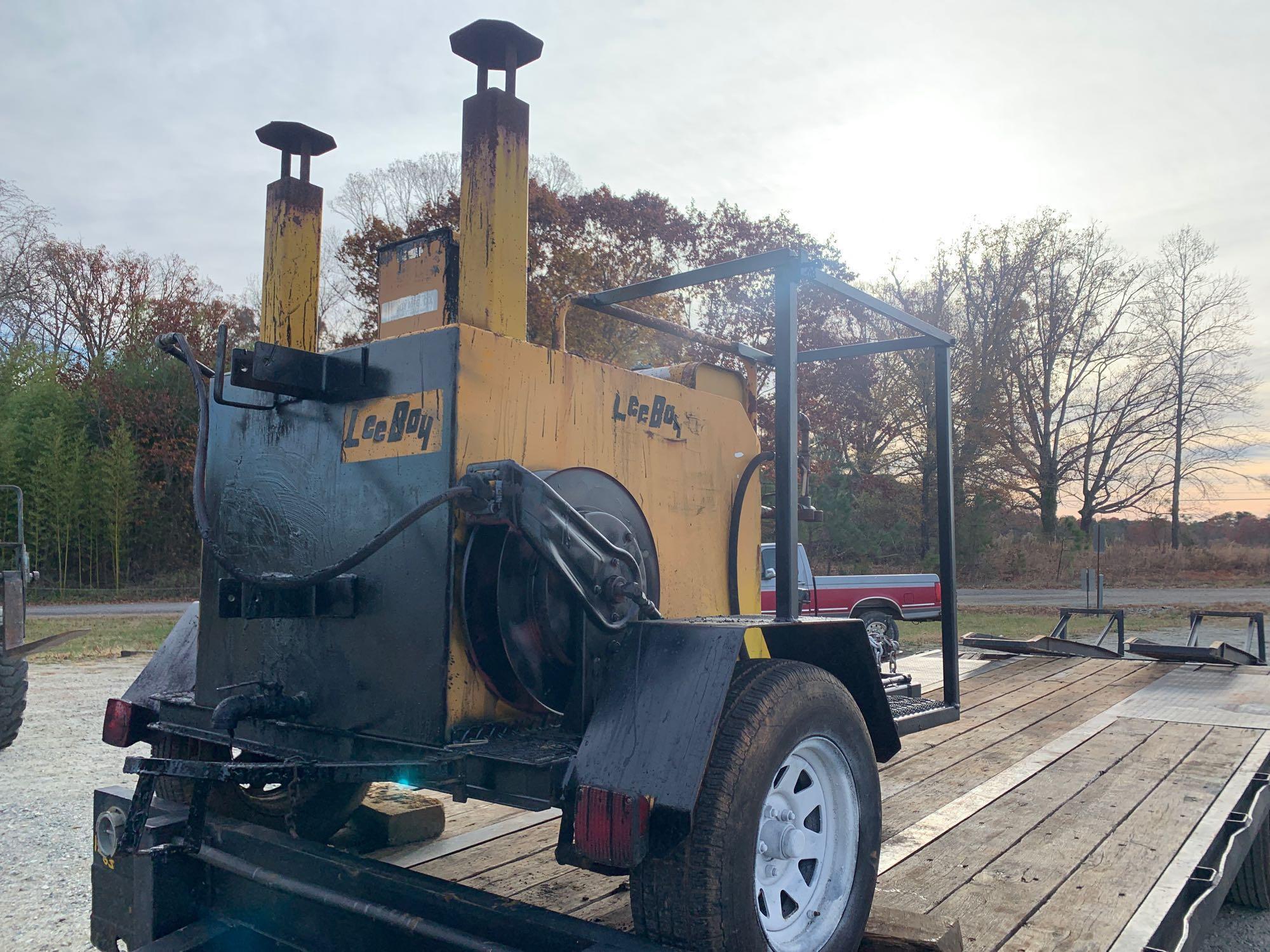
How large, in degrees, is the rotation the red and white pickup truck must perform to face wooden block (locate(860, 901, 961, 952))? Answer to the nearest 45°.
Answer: approximately 90° to its left

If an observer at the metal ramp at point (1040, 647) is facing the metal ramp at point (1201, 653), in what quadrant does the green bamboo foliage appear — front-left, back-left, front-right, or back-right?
back-left

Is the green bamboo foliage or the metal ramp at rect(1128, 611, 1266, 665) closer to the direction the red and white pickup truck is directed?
the green bamboo foliage

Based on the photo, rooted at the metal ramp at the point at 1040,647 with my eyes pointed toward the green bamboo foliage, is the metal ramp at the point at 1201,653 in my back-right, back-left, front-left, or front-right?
back-right

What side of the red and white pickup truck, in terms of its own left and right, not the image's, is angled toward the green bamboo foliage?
front

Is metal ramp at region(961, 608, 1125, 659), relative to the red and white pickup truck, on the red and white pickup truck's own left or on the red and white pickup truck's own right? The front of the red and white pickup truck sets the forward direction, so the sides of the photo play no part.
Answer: on the red and white pickup truck's own left

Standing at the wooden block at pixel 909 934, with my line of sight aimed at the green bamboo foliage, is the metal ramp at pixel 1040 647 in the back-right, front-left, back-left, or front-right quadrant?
front-right

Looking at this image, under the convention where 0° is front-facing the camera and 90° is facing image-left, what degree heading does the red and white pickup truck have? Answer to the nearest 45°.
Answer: approximately 90°

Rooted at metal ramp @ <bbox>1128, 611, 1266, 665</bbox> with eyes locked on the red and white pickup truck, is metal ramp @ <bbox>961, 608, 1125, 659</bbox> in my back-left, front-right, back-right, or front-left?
front-left

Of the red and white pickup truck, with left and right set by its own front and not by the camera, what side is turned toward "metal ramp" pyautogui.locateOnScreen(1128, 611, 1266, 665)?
left

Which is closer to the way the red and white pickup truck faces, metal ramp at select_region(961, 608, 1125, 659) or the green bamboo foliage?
the green bamboo foliage

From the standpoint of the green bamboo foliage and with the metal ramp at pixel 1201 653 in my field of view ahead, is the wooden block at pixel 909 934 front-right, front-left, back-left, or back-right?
front-right
